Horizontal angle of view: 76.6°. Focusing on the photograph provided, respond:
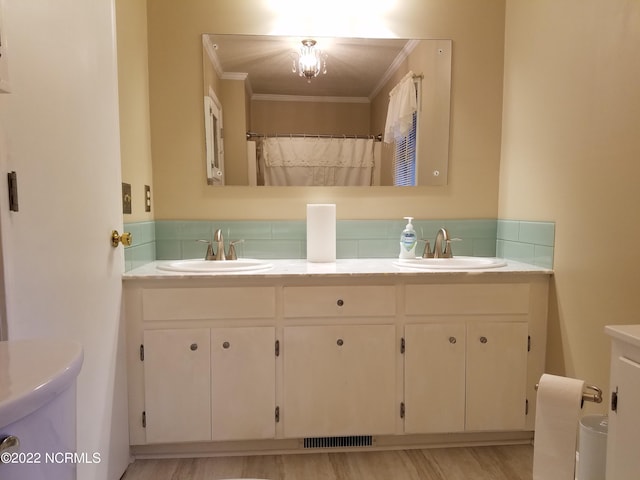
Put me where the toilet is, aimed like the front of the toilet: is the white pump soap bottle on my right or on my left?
on my left

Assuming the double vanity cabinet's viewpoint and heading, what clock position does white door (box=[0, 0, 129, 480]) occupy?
The white door is roughly at 2 o'clock from the double vanity cabinet.

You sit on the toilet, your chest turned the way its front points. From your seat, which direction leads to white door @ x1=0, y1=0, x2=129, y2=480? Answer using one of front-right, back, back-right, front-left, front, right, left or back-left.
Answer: back-left

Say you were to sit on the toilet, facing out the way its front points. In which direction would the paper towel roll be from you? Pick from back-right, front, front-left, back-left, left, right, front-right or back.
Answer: left

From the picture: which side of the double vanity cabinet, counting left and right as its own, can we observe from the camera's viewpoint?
front

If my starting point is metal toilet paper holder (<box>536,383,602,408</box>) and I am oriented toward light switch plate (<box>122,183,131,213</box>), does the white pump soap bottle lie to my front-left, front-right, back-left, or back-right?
front-right

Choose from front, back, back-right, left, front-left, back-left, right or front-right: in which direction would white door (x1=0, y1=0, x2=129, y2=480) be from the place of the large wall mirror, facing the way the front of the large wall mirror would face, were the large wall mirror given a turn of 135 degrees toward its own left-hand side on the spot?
back

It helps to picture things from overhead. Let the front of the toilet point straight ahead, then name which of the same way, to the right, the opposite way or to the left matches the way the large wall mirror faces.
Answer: to the right

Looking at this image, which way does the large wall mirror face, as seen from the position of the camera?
facing the viewer

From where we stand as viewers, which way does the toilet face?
facing the viewer and to the right of the viewer

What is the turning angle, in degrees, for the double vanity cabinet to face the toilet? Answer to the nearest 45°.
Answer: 0° — it already faces it

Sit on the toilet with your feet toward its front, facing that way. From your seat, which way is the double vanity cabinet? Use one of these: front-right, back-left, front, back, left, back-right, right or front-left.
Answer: left

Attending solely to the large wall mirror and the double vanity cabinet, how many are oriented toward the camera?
2

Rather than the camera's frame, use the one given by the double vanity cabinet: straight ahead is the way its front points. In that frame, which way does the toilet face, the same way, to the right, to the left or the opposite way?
to the left
